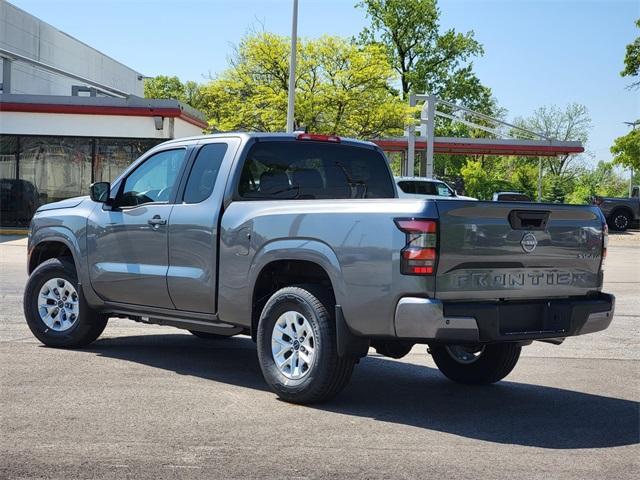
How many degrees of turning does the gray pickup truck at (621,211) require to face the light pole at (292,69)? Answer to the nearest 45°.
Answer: approximately 135° to its right

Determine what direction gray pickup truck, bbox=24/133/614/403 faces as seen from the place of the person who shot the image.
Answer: facing away from the viewer and to the left of the viewer

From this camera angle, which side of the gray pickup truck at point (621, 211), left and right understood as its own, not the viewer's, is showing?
right

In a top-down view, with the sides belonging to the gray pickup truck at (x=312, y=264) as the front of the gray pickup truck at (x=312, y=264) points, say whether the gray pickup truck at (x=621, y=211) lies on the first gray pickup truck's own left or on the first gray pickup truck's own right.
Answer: on the first gray pickup truck's own right

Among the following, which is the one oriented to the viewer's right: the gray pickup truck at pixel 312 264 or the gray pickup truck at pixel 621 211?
the gray pickup truck at pixel 621 211

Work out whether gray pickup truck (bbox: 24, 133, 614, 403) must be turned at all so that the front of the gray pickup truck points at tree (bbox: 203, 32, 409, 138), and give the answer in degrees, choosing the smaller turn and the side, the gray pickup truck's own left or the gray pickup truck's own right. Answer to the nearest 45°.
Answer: approximately 45° to the gray pickup truck's own right

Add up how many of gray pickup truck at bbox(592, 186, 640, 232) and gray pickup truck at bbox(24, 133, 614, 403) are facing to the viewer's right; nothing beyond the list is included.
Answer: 1

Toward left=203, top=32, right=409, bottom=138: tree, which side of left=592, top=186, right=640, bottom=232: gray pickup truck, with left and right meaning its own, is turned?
back

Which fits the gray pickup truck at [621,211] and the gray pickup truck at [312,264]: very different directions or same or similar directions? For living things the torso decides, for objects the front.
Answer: very different directions

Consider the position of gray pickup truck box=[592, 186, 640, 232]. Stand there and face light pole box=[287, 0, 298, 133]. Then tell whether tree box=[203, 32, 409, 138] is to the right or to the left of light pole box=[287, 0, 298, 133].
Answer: right

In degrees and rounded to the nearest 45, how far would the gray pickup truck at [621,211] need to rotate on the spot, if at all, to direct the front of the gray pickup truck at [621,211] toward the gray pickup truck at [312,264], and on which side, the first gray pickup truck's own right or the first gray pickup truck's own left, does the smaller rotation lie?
approximately 90° to the first gray pickup truck's own right
